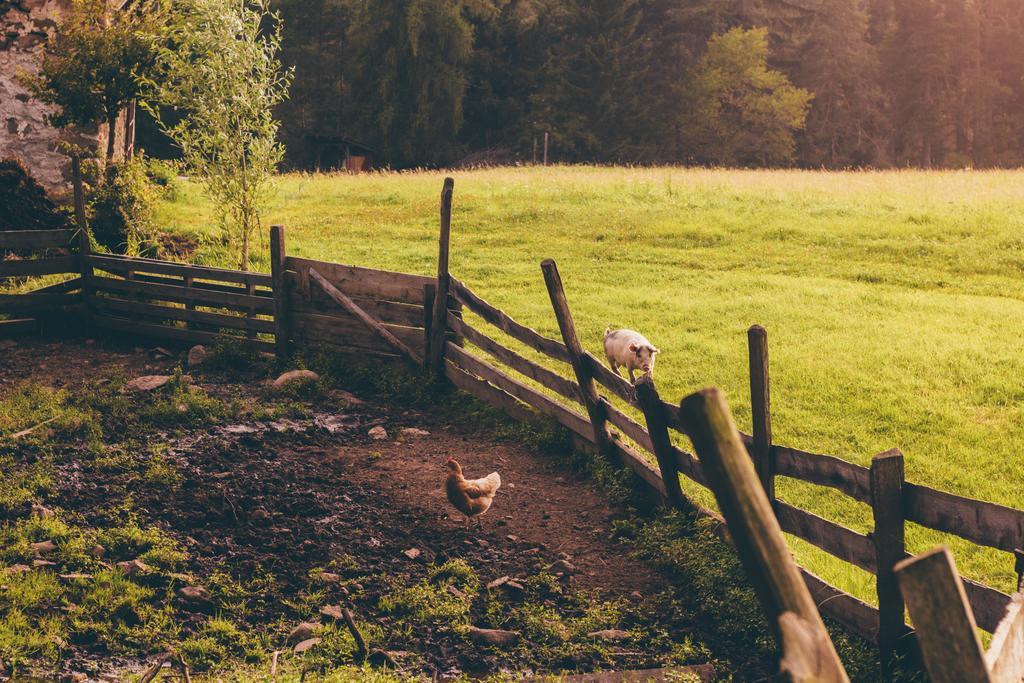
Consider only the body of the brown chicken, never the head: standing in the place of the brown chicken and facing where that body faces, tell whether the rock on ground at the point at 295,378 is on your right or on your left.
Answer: on your right

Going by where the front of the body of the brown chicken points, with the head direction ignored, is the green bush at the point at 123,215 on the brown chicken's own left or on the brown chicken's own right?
on the brown chicken's own right

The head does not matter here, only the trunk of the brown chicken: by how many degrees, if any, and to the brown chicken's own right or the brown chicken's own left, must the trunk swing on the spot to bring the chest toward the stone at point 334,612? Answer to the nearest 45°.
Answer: approximately 45° to the brown chicken's own left

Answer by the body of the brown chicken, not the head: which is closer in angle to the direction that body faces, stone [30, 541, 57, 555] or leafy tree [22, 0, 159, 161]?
the stone

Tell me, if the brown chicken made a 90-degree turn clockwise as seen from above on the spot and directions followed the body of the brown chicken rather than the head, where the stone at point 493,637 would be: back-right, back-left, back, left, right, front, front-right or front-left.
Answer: back

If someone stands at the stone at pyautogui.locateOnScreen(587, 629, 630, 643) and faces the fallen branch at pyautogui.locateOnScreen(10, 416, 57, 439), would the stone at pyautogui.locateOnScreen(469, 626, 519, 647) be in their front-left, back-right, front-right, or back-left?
front-left

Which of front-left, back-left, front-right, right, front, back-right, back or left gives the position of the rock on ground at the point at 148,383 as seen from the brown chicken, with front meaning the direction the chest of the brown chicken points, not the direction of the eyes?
front-right

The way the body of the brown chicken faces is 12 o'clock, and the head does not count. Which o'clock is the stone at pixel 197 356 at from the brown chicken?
The stone is roughly at 2 o'clock from the brown chicken.

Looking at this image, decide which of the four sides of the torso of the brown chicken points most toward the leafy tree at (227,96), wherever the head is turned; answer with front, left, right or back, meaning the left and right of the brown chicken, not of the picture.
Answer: right

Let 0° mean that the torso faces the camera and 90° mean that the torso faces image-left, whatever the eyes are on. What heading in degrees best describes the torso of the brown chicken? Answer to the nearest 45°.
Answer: approximately 90°

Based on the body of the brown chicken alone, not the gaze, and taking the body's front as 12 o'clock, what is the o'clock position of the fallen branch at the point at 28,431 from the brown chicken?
The fallen branch is roughly at 1 o'clock from the brown chicken.

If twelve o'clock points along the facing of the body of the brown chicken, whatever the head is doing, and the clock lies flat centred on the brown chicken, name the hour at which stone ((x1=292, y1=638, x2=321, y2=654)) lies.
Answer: The stone is roughly at 10 o'clock from the brown chicken.

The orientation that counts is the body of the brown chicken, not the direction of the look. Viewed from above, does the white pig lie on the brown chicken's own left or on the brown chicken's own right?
on the brown chicken's own right
